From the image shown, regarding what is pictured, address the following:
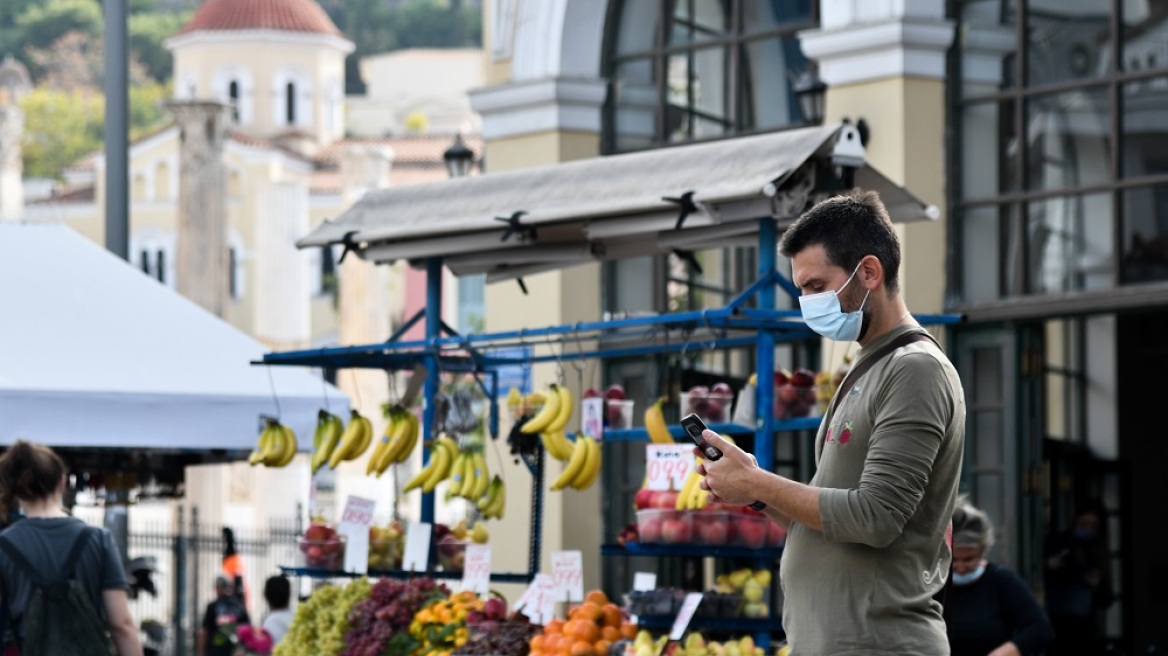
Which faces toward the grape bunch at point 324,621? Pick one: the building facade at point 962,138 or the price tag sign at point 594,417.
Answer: the building facade

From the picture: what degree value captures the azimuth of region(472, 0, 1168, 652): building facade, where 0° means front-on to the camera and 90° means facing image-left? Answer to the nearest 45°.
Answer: approximately 45°

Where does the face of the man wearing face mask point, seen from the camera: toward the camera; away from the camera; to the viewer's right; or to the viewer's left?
to the viewer's left

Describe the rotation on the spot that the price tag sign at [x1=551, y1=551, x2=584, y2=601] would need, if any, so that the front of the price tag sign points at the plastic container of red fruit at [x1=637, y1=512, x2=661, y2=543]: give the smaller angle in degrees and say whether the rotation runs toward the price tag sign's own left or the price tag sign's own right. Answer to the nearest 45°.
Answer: approximately 135° to the price tag sign's own left

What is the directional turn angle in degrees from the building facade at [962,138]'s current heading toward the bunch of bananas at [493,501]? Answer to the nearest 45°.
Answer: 0° — it already faces it

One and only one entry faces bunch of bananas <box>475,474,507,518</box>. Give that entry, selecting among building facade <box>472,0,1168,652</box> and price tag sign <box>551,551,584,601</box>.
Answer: the building facade

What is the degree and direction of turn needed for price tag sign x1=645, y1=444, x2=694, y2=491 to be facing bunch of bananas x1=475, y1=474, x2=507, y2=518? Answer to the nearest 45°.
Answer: approximately 135° to its right

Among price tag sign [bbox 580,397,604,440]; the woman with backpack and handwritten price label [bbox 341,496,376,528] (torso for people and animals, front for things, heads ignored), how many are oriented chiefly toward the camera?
2
